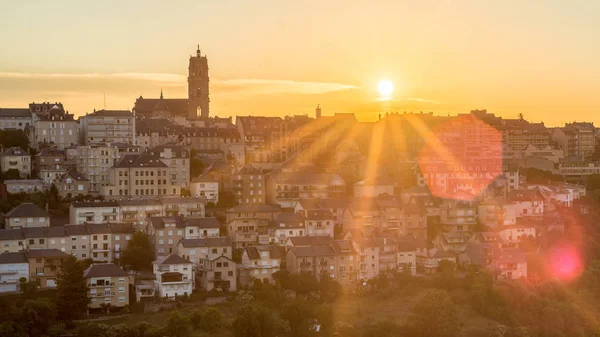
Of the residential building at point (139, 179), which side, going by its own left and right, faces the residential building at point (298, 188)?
left

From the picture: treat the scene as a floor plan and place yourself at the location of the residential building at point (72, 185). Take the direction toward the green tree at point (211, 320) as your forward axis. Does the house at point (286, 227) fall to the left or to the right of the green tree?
left

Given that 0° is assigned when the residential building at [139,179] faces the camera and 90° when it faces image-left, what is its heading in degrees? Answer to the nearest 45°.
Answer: approximately 0°

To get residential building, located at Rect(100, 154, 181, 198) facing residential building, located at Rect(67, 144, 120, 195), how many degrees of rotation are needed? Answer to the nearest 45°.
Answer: approximately 135° to its right

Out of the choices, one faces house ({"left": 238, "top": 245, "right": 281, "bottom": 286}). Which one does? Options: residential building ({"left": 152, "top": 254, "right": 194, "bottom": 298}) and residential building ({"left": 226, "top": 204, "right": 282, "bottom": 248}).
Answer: residential building ({"left": 226, "top": 204, "right": 282, "bottom": 248})

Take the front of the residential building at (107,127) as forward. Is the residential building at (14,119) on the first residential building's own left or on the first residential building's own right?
on the first residential building's own right

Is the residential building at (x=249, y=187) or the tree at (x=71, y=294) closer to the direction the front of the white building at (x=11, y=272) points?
the tree

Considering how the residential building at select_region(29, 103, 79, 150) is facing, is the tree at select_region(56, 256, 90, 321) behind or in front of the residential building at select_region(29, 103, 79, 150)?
in front

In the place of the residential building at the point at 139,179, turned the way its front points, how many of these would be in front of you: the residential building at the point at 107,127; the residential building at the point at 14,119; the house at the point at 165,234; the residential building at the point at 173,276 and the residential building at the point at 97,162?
2

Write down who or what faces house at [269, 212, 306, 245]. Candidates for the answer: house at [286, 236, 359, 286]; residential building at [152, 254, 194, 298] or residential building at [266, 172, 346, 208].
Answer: residential building at [266, 172, 346, 208]

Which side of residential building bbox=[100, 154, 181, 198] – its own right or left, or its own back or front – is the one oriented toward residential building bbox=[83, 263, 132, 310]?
front
